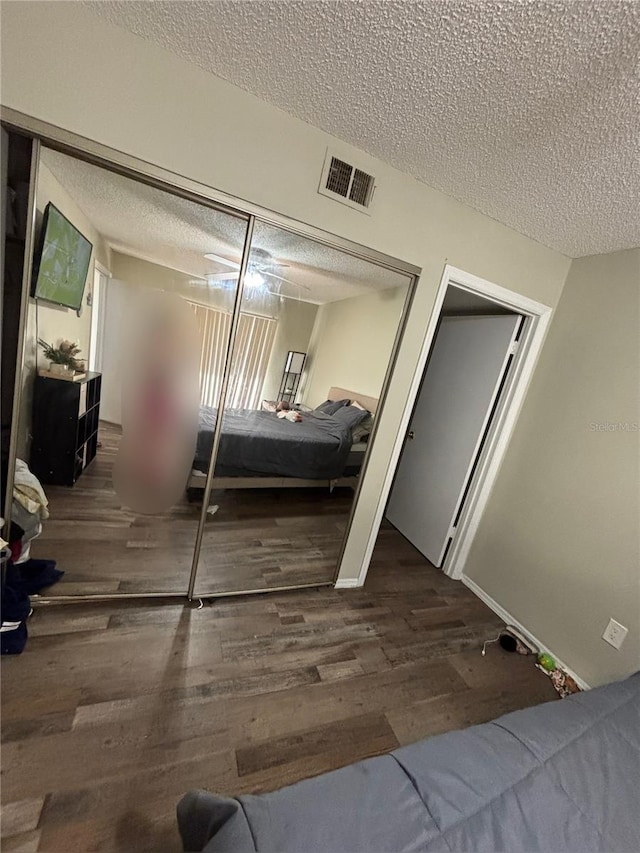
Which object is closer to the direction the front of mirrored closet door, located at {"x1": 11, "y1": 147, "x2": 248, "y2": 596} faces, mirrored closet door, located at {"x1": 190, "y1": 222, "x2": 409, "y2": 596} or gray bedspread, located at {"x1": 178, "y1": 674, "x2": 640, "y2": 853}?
the gray bedspread

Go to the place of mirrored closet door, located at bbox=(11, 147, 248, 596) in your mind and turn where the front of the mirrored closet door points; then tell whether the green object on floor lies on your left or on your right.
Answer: on your left

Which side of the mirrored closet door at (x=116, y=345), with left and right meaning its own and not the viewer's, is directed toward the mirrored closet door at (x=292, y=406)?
left

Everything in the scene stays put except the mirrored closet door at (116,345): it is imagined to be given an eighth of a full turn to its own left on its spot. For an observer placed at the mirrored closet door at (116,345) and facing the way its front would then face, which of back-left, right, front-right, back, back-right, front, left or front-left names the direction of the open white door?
front-left

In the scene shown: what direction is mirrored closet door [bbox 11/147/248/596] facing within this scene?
toward the camera

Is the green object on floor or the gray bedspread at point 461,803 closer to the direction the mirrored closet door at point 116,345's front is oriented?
the gray bedspread

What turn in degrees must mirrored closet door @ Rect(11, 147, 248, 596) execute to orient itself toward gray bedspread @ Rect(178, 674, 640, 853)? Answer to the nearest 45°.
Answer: approximately 45° to its left

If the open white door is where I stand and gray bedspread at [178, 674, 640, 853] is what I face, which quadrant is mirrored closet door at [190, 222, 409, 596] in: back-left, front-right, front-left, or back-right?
front-right
